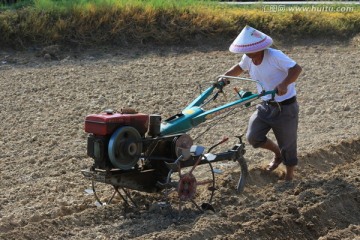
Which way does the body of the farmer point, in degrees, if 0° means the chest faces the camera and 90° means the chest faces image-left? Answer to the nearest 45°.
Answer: approximately 45°

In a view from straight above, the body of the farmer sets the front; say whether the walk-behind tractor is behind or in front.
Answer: in front
